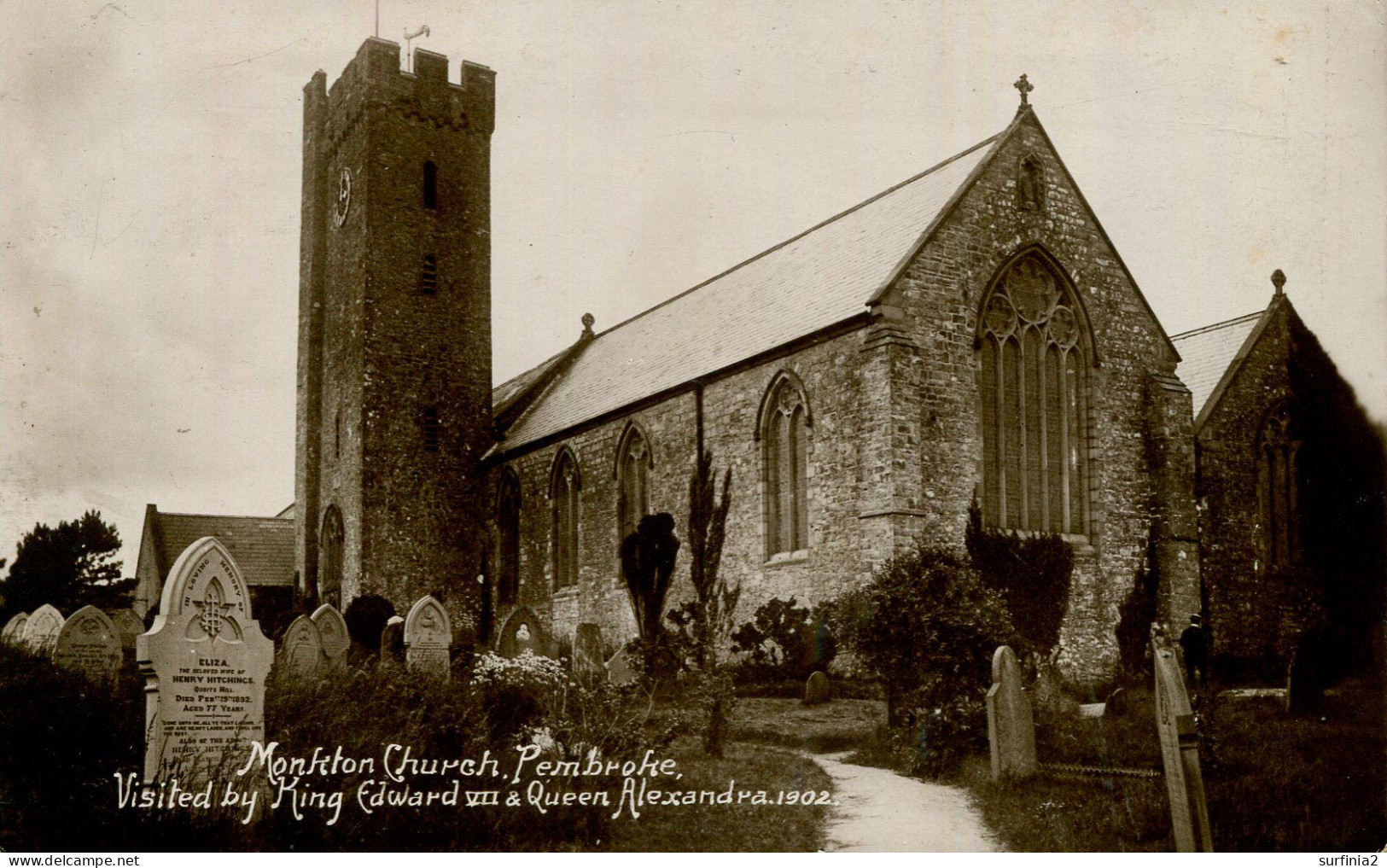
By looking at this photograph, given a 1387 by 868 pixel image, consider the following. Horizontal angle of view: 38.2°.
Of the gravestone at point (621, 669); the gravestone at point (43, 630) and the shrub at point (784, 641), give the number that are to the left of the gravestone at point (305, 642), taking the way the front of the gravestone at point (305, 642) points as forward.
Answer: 2

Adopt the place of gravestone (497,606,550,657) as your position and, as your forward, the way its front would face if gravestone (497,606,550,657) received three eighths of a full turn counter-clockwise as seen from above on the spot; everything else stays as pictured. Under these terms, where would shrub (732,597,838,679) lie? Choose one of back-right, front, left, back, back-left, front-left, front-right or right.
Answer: right

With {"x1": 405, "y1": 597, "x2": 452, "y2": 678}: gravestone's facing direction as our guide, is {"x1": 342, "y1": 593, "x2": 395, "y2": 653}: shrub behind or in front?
behind

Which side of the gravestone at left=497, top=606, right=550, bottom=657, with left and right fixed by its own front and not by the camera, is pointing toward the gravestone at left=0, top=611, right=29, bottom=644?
right

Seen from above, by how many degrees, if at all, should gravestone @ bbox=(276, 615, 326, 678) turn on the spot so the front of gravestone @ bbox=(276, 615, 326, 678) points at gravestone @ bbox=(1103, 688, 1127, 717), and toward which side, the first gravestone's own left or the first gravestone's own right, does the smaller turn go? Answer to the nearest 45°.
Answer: approximately 90° to the first gravestone's own left

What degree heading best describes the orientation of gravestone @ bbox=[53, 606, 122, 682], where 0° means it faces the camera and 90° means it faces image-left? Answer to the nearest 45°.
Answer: approximately 0°

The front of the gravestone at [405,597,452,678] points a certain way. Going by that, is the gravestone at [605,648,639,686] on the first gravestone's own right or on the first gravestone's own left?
on the first gravestone's own left

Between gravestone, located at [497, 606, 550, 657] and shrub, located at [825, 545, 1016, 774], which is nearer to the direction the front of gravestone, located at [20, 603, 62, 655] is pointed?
the shrub

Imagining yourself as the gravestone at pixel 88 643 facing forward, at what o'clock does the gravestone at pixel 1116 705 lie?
the gravestone at pixel 1116 705 is roughly at 10 o'clock from the gravestone at pixel 88 643.

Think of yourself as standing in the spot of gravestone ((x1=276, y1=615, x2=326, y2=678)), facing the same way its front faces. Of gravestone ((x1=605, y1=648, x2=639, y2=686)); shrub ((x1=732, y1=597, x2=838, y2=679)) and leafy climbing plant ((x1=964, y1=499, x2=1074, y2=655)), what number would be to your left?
3

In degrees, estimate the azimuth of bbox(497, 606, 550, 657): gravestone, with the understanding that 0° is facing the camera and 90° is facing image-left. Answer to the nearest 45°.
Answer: approximately 0°
